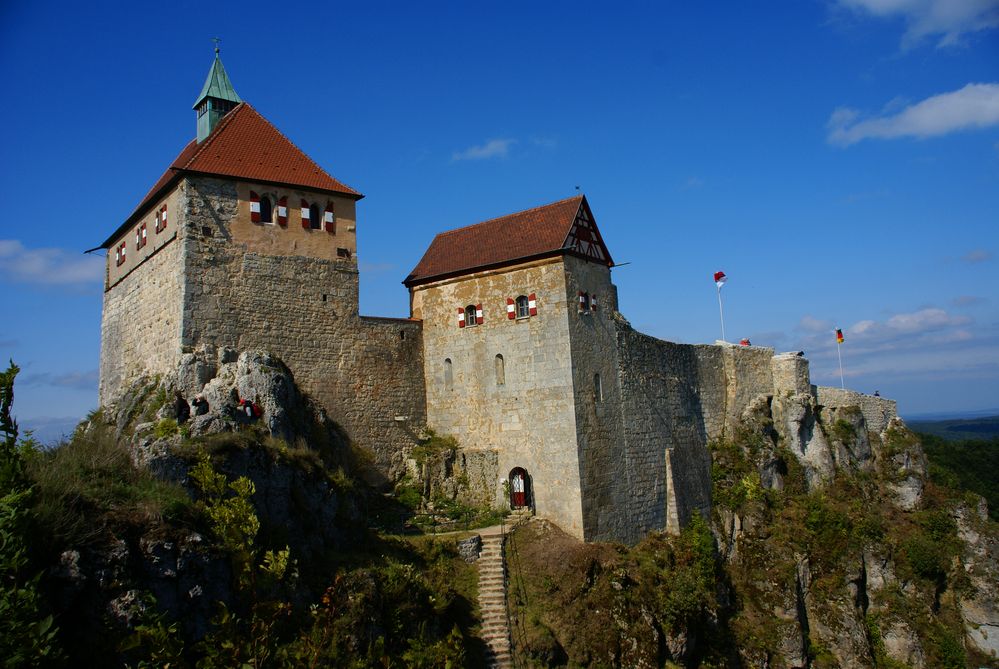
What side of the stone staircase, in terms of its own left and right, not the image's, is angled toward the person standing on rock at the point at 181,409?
right

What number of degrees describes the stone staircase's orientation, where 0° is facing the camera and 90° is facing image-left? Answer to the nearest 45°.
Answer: approximately 0°

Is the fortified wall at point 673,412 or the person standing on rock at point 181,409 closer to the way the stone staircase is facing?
the person standing on rock

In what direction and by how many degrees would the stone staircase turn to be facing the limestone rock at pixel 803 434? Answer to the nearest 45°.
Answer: approximately 135° to its left

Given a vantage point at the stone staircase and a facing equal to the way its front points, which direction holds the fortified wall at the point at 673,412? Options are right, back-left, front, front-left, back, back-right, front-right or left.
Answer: back-left

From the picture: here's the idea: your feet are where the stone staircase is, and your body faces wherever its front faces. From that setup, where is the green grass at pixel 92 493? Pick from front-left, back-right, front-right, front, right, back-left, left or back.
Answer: front-right

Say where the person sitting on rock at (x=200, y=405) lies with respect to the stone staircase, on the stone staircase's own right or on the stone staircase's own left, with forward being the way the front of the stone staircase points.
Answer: on the stone staircase's own right
